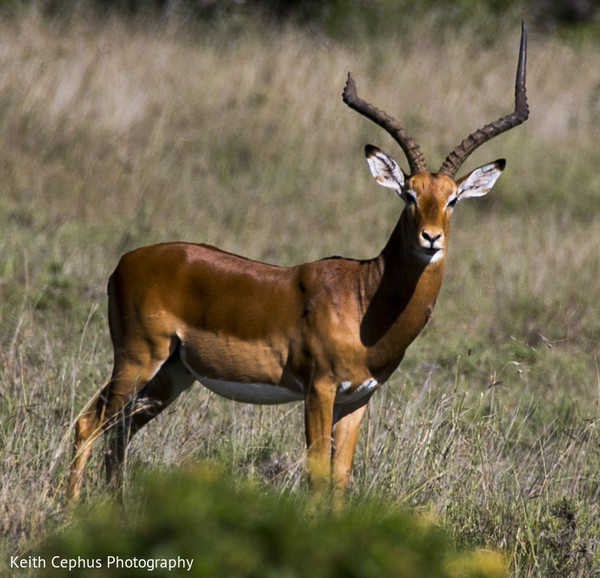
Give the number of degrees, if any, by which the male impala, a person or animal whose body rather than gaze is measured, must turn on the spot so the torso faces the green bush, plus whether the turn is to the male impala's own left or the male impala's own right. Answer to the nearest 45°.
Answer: approximately 90° to the male impala's own right

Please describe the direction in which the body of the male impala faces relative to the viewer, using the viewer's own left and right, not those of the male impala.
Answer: facing to the right of the viewer
